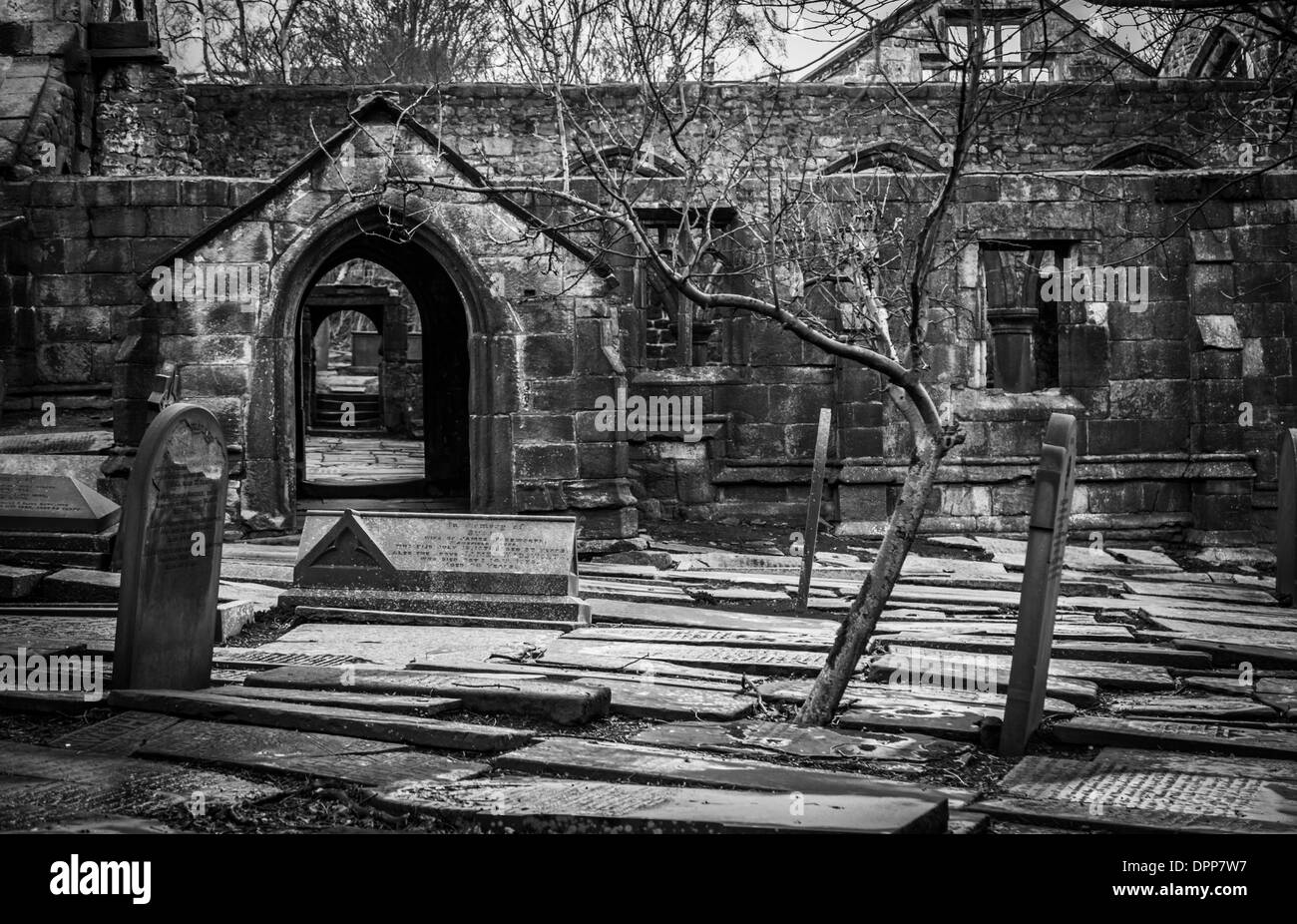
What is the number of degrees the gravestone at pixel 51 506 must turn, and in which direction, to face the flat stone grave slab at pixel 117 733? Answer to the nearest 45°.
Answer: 0° — it already faces it

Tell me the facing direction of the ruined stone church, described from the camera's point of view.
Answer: facing the viewer

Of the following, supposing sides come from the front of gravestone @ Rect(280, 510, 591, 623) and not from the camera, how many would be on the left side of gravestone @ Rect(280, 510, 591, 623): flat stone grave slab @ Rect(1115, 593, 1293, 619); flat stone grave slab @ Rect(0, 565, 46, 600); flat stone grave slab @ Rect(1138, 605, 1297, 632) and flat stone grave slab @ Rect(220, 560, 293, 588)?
2

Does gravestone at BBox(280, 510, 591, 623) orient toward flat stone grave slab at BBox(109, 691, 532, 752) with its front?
yes

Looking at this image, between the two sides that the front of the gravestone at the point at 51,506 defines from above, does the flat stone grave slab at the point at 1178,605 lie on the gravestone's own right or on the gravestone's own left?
on the gravestone's own left

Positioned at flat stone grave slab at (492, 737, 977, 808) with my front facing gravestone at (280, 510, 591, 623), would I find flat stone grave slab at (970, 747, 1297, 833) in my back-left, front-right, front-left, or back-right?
back-right

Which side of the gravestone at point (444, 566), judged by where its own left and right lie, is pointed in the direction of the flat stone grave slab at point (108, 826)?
front

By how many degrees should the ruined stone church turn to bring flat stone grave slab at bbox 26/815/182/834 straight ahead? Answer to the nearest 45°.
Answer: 0° — it already faces it

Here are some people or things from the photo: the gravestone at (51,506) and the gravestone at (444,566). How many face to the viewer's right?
0

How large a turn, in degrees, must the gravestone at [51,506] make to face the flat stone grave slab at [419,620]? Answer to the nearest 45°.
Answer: approximately 45° to its left

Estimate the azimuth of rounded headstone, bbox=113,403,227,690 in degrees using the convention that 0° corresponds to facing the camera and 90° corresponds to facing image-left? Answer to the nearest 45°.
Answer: approximately 315°
